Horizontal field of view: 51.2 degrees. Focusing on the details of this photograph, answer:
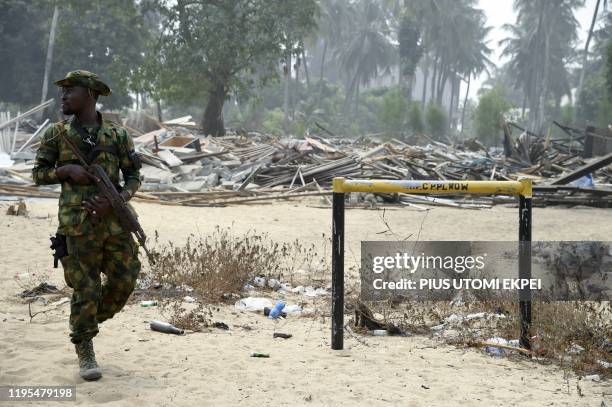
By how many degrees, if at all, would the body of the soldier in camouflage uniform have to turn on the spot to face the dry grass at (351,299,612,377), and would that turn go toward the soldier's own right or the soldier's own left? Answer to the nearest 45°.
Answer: approximately 90° to the soldier's own left

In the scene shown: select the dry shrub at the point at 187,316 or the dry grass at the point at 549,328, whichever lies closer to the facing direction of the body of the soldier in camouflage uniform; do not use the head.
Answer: the dry grass

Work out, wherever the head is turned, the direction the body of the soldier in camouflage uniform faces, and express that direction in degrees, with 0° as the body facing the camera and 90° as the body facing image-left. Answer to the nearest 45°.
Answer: approximately 0°

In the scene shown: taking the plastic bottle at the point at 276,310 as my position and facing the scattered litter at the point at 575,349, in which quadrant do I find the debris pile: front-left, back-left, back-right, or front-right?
back-left

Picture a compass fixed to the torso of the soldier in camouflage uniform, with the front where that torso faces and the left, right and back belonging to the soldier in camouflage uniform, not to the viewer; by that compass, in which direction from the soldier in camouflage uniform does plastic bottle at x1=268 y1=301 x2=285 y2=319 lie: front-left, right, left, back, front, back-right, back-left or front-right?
back-left

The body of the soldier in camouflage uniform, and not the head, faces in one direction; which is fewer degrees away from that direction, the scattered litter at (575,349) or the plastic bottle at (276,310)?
the scattered litter

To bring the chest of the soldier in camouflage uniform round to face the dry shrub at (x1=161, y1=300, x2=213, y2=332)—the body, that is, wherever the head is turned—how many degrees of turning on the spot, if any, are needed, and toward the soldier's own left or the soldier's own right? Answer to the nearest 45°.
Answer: approximately 135° to the soldier's own left

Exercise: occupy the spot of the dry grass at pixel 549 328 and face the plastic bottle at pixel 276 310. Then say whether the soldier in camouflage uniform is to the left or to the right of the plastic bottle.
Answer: left

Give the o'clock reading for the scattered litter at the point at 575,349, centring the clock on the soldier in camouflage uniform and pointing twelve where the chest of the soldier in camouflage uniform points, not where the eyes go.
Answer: The scattered litter is roughly at 9 o'clock from the soldier in camouflage uniform.
